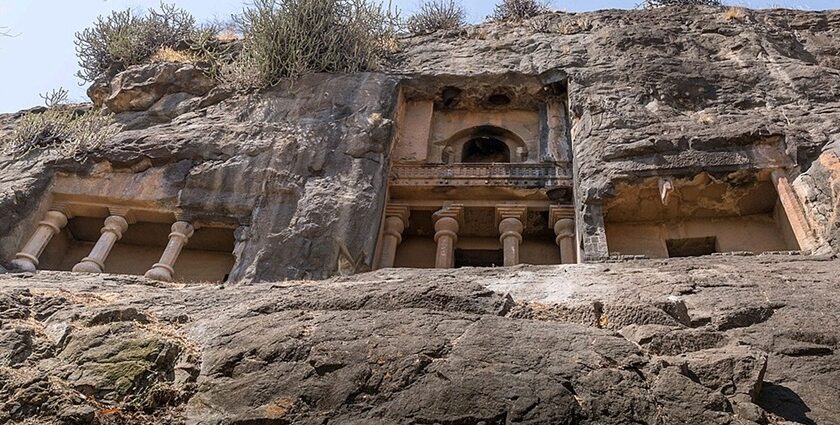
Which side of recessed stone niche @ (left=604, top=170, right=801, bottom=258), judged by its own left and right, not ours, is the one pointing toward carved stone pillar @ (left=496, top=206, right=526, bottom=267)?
right

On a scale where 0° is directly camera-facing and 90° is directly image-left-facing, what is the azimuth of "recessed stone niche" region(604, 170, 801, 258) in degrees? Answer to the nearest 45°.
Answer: approximately 0°

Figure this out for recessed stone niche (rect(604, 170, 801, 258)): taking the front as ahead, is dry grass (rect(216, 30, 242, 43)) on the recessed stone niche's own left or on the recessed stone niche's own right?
on the recessed stone niche's own right

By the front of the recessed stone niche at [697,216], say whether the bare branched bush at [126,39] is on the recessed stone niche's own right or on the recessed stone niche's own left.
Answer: on the recessed stone niche's own right
